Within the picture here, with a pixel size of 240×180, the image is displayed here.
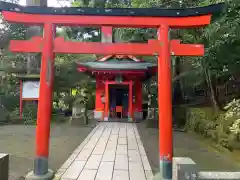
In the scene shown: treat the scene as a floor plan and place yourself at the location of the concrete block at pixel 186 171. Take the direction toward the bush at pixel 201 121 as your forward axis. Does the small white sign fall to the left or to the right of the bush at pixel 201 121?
left

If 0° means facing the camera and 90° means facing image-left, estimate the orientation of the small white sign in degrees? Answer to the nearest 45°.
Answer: approximately 0°

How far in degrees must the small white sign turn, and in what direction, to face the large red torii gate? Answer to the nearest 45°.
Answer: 0° — it already faces it

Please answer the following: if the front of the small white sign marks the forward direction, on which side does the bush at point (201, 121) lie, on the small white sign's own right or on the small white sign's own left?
on the small white sign's own left

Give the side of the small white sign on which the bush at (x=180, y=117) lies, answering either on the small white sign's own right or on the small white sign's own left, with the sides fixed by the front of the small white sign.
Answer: on the small white sign's own left

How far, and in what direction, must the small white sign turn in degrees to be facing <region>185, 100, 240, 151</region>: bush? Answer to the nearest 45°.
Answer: approximately 45° to its left
